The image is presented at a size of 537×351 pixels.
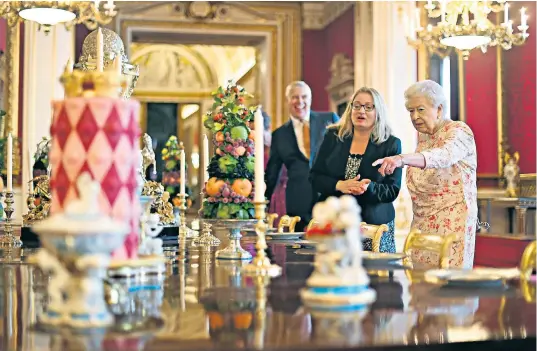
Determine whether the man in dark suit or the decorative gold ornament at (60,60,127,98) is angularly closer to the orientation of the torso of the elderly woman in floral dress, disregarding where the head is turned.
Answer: the decorative gold ornament

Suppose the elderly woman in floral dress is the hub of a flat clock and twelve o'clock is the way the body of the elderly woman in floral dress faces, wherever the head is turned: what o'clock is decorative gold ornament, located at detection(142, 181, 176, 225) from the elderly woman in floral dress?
The decorative gold ornament is roughly at 1 o'clock from the elderly woman in floral dress.

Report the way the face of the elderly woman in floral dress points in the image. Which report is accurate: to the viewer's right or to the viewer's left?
to the viewer's left

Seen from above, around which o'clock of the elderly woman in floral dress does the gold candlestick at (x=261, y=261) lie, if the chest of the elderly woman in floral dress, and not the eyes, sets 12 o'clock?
The gold candlestick is roughly at 11 o'clock from the elderly woman in floral dress.

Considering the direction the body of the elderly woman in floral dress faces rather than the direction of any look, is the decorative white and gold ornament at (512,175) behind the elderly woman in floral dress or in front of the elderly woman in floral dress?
behind

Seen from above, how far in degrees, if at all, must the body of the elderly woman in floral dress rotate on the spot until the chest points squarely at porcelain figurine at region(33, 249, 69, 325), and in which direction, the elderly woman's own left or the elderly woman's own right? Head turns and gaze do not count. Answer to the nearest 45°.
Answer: approximately 45° to the elderly woman's own left

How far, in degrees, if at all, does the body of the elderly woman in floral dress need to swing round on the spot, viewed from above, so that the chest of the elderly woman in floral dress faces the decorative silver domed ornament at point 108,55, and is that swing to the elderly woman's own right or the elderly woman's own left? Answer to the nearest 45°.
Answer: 0° — they already face it

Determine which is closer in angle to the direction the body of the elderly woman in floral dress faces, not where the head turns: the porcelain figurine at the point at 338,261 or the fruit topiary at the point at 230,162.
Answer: the fruit topiary

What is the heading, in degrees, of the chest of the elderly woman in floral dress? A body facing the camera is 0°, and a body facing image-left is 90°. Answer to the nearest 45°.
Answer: approximately 45°

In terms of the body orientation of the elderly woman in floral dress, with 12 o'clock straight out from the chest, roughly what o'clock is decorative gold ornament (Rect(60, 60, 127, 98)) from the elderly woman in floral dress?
The decorative gold ornament is roughly at 11 o'clock from the elderly woman in floral dress.

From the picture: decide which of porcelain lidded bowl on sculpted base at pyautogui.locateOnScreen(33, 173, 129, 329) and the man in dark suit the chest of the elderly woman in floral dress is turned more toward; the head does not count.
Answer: the porcelain lidded bowl on sculpted base
